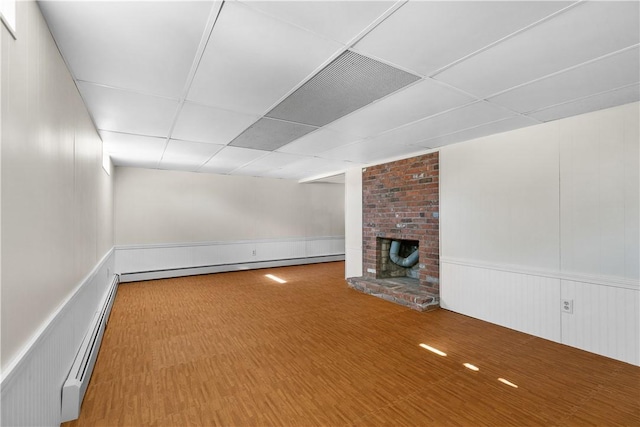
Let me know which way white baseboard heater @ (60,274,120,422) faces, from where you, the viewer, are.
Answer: facing to the right of the viewer

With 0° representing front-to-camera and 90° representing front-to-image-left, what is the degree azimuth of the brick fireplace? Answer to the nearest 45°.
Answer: approximately 45°

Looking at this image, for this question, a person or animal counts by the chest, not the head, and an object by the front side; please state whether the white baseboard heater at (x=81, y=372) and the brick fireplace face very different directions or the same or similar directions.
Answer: very different directions

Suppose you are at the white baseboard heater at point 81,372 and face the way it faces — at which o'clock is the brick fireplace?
The brick fireplace is roughly at 12 o'clock from the white baseboard heater.

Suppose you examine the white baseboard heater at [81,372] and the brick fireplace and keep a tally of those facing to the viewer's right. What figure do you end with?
1

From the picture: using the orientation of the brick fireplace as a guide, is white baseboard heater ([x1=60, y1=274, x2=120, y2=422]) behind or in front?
in front
